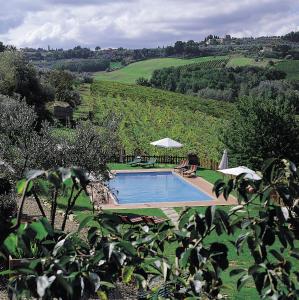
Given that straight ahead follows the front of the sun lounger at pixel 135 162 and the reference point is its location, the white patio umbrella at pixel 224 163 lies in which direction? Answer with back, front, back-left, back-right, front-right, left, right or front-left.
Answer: left

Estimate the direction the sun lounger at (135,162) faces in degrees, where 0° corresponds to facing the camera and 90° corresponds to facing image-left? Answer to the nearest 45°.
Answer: approximately 45°

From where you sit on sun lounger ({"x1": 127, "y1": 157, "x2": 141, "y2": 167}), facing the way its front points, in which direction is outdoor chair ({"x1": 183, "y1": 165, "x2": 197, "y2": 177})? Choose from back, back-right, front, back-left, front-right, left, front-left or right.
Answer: left

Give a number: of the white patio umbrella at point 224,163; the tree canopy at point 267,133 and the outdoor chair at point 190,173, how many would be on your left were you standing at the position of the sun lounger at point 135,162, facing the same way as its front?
3

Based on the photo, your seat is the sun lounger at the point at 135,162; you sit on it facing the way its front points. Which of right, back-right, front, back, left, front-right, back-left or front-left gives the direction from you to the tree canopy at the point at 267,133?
left

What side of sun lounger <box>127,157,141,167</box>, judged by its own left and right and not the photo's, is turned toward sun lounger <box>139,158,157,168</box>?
back
